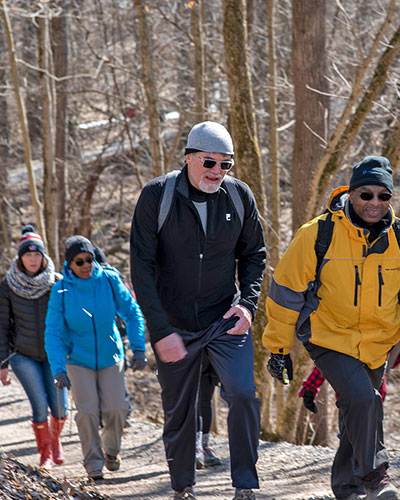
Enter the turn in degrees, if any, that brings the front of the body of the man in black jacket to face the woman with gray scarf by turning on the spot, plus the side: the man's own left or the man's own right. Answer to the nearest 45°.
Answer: approximately 135° to the man's own right

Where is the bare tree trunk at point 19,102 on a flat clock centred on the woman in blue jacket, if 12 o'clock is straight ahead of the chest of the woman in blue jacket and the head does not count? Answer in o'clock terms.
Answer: The bare tree trunk is roughly at 6 o'clock from the woman in blue jacket.

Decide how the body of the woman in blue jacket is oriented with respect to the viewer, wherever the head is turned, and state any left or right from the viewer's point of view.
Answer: facing the viewer

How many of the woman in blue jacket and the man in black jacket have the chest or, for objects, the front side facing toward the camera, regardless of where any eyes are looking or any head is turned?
2

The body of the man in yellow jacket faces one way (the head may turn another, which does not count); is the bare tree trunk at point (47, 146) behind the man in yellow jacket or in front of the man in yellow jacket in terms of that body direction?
behind

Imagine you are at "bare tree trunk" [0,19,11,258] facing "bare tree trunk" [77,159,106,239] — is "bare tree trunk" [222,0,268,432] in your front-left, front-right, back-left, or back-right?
front-right

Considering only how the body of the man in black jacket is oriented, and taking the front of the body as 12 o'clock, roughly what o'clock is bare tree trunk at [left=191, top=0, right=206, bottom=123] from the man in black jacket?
The bare tree trunk is roughly at 6 o'clock from the man in black jacket.

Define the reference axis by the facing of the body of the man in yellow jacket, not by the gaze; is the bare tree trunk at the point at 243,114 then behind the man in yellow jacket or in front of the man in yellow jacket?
behind

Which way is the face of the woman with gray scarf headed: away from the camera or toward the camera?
toward the camera

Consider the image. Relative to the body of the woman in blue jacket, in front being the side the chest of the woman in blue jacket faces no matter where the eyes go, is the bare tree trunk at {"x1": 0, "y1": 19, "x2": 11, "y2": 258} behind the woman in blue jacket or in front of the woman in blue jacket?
behind

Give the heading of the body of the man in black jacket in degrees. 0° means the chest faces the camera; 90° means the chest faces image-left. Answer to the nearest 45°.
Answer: approximately 0°
